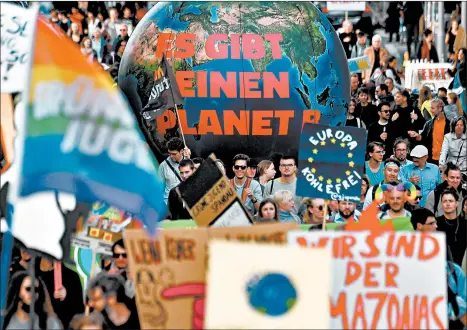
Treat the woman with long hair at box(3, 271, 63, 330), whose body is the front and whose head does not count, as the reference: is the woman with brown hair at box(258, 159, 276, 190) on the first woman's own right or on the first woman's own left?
on the first woman's own left

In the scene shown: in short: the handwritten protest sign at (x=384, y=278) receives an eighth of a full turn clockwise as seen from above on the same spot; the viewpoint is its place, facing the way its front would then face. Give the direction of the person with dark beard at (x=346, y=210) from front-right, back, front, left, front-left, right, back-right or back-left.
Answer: back-right

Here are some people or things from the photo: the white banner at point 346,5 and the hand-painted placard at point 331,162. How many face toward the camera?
2

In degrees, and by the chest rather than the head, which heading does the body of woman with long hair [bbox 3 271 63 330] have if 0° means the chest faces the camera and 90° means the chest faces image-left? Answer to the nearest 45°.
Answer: approximately 315°

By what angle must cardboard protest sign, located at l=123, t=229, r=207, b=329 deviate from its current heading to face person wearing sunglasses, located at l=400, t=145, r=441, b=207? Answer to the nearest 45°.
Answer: approximately 135° to its left

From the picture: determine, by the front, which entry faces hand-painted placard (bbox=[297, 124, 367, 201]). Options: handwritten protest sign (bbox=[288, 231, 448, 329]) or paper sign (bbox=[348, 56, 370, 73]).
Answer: the paper sign

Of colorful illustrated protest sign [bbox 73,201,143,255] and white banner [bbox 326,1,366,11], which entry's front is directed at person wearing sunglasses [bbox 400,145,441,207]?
the white banner

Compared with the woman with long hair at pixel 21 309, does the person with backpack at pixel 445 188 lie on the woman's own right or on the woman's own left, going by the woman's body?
on the woman's own left

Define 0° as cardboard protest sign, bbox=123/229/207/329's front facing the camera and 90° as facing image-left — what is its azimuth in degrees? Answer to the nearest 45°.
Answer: approximately 0°

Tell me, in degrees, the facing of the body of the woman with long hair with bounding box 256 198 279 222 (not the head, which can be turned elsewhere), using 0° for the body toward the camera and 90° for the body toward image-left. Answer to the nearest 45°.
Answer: approximately 0°

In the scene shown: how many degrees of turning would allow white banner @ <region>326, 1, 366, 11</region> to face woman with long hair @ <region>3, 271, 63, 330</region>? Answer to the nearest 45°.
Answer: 0° — it already faces them
